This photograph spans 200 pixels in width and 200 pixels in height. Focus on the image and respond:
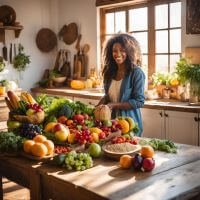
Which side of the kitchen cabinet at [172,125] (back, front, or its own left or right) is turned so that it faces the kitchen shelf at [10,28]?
right

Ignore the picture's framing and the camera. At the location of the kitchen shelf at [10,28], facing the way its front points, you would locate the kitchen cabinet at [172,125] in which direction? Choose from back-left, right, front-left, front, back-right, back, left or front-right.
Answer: front

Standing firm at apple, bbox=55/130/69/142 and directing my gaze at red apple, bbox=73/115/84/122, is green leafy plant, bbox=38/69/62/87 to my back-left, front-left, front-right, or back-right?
front-left

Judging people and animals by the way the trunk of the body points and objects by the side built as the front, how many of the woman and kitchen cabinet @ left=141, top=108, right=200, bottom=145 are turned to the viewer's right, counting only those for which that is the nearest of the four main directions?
0

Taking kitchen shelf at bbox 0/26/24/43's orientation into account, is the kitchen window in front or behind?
in front

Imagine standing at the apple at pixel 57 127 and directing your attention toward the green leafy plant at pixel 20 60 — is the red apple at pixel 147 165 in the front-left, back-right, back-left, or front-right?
back-right

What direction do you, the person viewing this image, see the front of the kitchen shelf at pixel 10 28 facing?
facing the viewer and to the right of the viewer

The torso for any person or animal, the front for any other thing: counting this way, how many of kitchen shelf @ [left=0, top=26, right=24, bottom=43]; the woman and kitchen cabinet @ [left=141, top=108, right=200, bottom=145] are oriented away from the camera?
0

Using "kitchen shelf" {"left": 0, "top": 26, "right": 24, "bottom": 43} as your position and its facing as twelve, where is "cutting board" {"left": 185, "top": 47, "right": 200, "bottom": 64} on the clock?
The cutting board is roughly at 12 o'clock from the kitchen shelf.

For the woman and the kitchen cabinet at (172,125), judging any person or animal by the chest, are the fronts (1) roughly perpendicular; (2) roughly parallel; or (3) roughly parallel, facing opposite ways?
roughly parallel

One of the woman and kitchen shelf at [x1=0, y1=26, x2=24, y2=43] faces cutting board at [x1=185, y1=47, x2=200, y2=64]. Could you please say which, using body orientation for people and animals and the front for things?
the kitchen shelf

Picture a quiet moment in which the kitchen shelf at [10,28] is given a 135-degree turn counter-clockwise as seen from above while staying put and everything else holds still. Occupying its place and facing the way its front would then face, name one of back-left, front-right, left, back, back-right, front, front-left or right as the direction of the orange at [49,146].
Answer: back

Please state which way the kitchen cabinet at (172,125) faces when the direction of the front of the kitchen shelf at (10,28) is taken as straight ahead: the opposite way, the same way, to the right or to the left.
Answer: to the right

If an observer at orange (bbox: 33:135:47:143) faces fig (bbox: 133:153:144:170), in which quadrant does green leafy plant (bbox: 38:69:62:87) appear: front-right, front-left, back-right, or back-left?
back-left

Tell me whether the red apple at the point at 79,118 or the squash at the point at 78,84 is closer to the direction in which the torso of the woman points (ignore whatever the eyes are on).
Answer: the red apple

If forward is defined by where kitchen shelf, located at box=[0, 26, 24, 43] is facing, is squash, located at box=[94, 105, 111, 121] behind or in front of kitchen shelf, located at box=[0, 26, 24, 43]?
in front

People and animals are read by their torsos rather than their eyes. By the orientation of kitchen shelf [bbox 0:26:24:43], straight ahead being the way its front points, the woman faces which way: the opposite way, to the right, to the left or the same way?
to the right

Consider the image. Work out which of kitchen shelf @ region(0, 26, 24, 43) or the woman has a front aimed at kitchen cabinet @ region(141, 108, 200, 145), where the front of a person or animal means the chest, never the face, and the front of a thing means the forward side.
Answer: the kitchen shelf

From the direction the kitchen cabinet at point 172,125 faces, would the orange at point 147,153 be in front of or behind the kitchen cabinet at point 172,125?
in front
